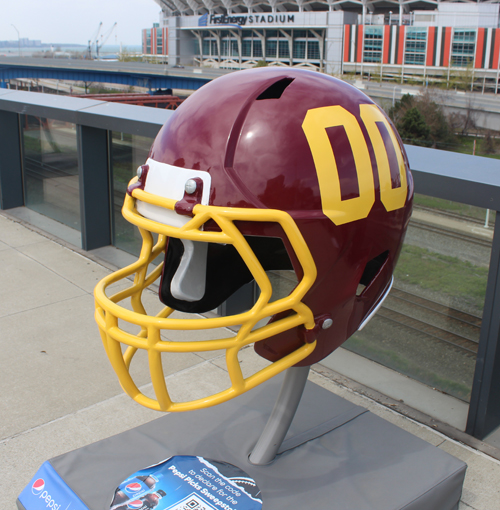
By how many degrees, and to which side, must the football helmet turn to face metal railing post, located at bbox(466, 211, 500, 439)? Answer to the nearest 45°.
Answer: approximately 180°

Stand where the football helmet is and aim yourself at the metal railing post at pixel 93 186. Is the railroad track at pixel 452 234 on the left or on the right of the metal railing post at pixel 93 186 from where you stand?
right

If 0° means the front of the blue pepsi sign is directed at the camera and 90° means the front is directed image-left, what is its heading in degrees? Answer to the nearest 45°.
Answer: approximately 45°

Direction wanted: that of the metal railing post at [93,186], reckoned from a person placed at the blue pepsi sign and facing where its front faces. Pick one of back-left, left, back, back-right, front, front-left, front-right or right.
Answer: back-right

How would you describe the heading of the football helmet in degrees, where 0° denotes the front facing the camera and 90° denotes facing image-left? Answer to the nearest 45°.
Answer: approximately 45°

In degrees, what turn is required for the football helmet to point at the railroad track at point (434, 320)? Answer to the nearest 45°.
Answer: approximately 180°

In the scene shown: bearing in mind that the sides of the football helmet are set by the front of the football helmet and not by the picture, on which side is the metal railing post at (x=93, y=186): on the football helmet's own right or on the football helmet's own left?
on the football helmet's own right

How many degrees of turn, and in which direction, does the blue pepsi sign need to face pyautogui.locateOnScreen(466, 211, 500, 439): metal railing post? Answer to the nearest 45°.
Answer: approximately 135° to its left

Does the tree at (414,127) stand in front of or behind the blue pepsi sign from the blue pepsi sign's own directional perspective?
behind

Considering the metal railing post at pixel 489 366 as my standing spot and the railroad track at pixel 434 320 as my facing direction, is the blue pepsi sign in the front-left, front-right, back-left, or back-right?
back-left

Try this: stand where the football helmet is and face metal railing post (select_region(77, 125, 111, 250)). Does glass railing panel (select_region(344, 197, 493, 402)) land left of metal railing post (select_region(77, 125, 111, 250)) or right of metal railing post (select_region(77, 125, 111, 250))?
right
